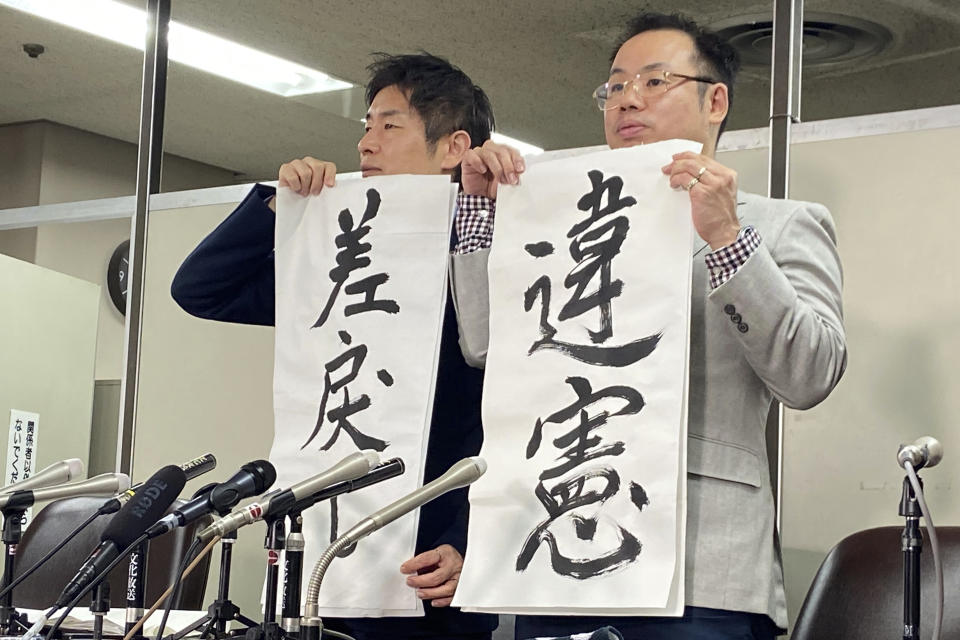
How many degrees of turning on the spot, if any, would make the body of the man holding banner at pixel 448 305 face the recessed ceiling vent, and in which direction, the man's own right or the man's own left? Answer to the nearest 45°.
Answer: approximately 180°

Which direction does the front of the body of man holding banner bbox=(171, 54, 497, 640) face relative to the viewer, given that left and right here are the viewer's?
facing the viewer and to the left of the viewer

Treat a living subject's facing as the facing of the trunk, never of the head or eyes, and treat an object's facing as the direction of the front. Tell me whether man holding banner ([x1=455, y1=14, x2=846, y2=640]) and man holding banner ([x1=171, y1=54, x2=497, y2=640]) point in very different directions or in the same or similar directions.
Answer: same or similar directions

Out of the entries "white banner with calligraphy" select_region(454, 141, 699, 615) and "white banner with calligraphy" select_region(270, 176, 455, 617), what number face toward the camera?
2

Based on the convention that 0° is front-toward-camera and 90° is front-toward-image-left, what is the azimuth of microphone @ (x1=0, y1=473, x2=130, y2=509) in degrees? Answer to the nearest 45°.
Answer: approximately 270°

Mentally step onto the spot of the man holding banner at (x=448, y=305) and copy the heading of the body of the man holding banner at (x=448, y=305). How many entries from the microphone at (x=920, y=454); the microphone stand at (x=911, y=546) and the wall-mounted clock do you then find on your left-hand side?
2

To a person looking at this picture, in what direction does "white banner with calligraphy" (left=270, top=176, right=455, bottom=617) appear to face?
facing the viewer

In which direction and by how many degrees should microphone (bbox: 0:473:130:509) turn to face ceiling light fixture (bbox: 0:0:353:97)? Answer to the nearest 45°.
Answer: approximately 90° to its left

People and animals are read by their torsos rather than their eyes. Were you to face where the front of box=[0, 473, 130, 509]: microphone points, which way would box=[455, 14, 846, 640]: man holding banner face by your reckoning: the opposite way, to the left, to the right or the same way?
the opposite way

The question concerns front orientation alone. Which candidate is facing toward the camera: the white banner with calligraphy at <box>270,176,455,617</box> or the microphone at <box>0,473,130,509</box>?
the white banner with calligraphy

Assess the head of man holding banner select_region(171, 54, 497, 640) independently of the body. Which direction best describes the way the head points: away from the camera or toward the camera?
toward the camera

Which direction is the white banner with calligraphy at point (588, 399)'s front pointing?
toward the camera

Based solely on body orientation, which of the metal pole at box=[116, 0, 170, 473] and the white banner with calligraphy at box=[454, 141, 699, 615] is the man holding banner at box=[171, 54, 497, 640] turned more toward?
the white banner with calligraphy
